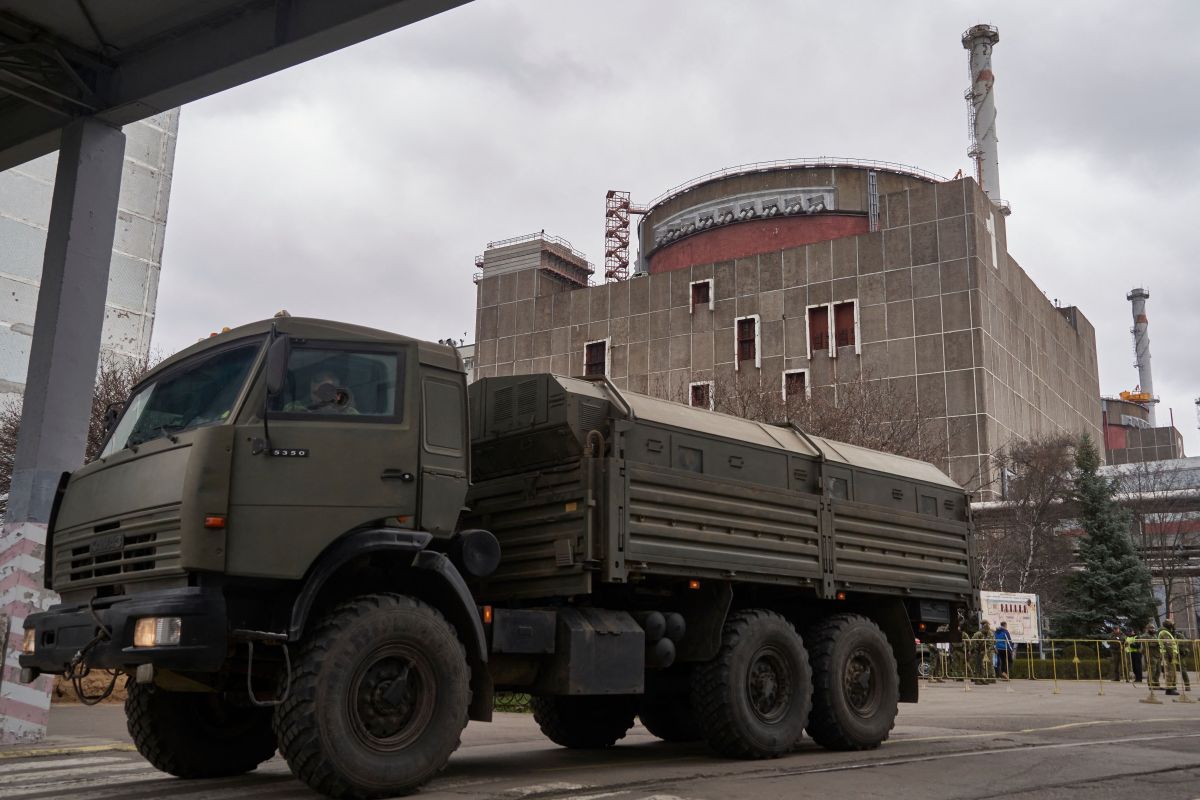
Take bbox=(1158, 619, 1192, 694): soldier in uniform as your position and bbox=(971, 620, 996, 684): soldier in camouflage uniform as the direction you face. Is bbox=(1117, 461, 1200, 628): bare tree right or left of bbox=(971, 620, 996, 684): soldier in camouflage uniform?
right

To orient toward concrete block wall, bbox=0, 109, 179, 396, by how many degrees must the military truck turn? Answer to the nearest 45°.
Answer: approximately 90° to its right

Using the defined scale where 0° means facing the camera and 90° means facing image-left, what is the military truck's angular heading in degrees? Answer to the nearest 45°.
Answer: approximately 45°

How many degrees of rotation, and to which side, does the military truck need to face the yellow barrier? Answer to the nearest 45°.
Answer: approximately 180°

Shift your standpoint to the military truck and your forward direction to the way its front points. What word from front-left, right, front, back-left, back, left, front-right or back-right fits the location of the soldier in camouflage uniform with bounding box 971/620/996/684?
back

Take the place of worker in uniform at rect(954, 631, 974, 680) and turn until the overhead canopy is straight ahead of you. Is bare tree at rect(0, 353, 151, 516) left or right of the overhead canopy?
right

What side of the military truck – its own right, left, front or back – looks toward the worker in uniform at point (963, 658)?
back

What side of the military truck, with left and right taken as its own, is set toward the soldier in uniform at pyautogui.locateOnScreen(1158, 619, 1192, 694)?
back

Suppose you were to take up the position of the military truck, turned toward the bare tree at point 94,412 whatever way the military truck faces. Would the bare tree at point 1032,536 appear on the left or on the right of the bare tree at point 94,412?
right

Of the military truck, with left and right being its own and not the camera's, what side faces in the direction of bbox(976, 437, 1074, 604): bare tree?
back

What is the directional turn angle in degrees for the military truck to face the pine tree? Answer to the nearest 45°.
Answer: approximately 180°
